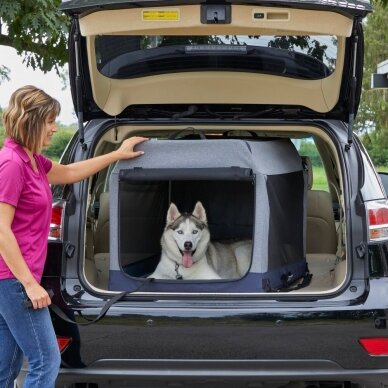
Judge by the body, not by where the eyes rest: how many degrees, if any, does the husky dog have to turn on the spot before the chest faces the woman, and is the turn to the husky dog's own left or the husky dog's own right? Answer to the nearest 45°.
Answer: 0° — it already faces them

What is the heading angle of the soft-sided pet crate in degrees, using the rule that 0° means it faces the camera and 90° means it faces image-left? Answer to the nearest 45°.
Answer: approximately 0°

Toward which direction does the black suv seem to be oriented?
away from the camera

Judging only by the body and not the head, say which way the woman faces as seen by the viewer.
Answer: to the viewer's right

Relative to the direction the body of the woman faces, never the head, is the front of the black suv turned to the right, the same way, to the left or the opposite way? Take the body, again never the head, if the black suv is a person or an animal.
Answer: to the left

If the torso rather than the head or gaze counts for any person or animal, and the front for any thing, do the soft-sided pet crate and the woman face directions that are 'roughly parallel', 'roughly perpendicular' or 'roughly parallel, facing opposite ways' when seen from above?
roughly perpendicular

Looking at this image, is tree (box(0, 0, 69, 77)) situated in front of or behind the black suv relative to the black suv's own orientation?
in front

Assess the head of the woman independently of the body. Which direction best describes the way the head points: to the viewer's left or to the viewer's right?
to the viewer's right

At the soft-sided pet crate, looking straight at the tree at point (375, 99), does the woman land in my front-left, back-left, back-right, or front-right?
back-left

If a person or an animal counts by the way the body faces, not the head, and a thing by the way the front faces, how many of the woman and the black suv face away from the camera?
1

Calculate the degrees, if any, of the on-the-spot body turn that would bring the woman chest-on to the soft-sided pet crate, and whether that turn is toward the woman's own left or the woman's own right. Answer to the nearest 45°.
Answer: approximately 45° to the woman's own left

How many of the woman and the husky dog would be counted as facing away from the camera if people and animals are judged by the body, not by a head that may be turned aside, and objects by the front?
0

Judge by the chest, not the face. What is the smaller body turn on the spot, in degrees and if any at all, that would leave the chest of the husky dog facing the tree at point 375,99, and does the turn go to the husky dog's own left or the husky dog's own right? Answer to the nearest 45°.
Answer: approximately 135° to the husky dog's own right
